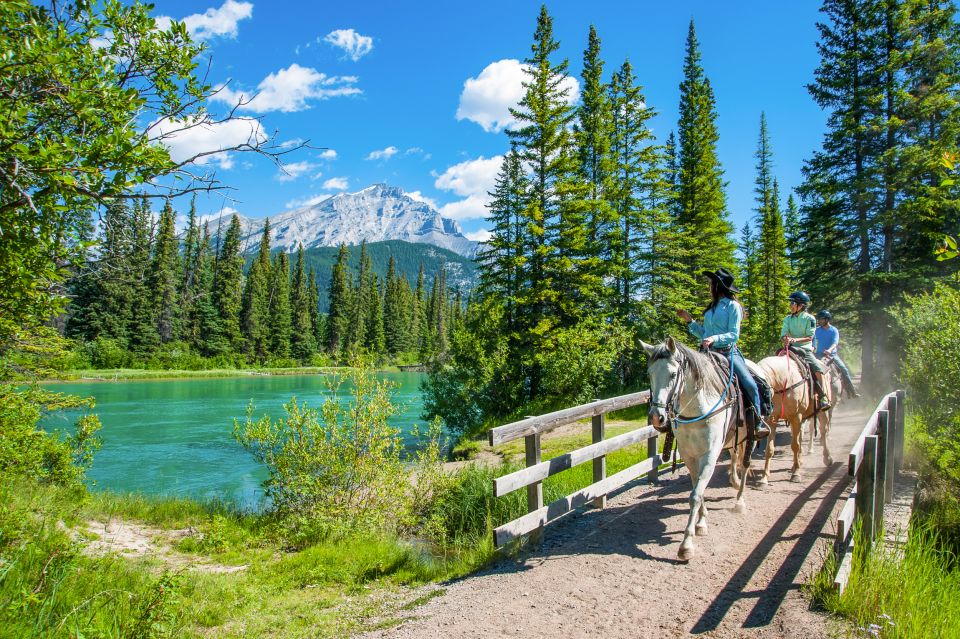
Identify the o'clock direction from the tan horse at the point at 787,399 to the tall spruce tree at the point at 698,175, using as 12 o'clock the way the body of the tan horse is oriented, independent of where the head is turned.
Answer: The tall spruce tree is roughly at 4 o'clock from the tan horse.

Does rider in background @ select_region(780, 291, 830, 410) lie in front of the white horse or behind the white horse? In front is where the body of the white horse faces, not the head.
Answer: behind

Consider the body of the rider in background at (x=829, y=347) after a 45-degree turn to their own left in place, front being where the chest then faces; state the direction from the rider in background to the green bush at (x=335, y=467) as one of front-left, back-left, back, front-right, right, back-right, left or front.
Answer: front-right

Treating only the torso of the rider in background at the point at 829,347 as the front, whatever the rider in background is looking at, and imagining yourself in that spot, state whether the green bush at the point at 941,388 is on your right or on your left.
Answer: on your left

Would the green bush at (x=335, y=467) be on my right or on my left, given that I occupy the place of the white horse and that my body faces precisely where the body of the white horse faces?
on my right

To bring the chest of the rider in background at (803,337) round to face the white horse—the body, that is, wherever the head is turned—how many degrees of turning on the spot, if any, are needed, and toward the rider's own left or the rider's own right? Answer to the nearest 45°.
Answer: approximately 45° to the rider's own left

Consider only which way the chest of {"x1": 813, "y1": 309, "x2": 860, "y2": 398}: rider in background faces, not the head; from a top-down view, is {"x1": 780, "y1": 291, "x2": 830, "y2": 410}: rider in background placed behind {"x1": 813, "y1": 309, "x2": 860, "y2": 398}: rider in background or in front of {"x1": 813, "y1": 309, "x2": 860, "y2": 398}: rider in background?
in front

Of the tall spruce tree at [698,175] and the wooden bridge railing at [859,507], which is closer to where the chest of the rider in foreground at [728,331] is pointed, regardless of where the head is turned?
the wooden bridge railing

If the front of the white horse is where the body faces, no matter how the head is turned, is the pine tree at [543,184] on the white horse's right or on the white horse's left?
on the white horse's right

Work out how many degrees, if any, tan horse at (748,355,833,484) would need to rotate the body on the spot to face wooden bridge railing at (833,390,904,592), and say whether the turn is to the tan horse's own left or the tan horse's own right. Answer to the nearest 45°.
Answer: approximately 45° to the tan horse's own left

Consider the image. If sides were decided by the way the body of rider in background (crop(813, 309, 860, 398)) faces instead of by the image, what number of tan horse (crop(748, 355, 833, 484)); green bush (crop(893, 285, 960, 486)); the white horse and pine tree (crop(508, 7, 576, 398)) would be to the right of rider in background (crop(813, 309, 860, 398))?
1

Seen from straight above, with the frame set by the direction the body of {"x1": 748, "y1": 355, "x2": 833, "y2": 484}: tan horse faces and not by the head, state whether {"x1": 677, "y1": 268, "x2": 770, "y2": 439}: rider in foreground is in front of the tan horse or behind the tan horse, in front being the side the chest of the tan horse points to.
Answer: in front

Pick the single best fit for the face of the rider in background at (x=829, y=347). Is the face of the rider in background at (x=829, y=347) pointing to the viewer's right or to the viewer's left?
to the viewer's left

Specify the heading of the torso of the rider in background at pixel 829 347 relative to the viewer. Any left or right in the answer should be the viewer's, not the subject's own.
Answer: facing the viewer and to the left of the viewer

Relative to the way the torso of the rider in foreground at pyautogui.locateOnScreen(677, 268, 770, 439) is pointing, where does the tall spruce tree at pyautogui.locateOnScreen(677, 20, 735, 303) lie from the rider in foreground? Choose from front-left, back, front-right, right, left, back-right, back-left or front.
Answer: back-right
